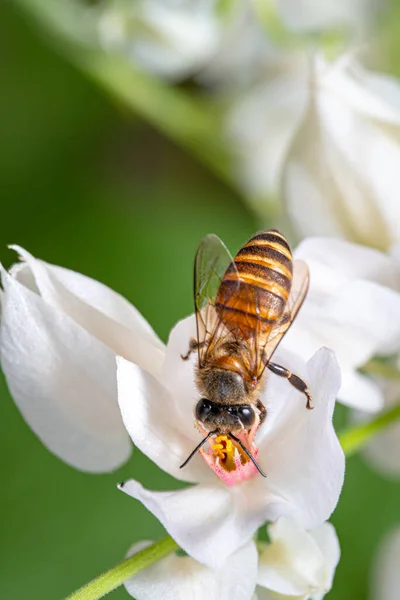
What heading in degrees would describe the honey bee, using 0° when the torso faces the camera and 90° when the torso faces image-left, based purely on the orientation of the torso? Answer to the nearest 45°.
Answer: approximately 0°
